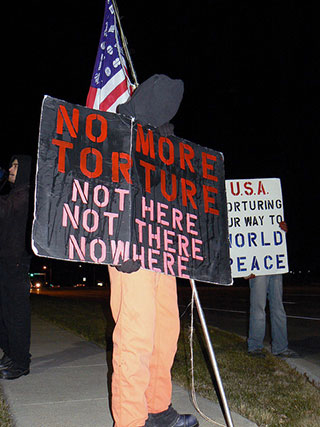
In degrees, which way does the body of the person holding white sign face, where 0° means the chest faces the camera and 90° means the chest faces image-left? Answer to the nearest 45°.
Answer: approximately 315°

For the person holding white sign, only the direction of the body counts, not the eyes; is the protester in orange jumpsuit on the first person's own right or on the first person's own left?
on the first person's own right

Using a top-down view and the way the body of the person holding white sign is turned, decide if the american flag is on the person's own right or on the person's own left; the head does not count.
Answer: on the person's own right

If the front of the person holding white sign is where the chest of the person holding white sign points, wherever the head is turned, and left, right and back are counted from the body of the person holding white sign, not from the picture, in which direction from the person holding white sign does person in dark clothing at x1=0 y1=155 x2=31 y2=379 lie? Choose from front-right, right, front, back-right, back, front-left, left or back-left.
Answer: right

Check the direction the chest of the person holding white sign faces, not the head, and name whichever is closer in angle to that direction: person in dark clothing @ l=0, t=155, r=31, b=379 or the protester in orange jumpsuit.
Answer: the protester in orange jumpsuit
